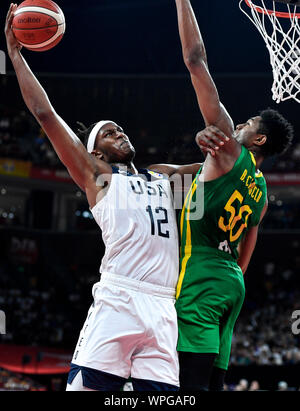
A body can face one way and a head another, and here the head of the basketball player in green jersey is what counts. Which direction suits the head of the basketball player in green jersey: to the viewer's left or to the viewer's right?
to the viewer's left

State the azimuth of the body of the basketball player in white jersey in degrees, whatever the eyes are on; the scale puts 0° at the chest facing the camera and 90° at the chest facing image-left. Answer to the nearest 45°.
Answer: approximately 315°

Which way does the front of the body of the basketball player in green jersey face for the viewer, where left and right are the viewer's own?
facing away from the viewer and to the left of the viewer

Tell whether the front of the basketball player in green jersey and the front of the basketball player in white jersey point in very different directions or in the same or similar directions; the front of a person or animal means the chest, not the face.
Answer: very different directions

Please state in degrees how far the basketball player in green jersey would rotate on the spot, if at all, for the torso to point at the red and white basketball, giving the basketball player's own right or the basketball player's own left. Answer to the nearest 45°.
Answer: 0° — they already face it
